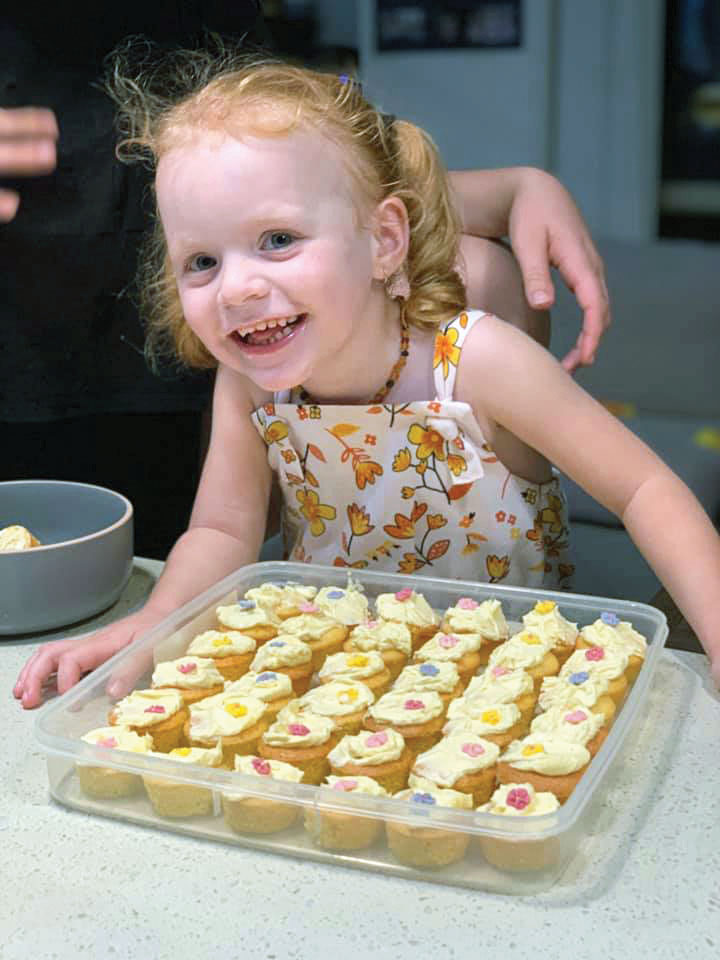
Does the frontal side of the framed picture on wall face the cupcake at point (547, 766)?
yes

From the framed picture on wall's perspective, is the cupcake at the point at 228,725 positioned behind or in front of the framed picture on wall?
in front

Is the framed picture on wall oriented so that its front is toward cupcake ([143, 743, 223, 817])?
yes

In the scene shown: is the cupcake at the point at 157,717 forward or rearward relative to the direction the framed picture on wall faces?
forward

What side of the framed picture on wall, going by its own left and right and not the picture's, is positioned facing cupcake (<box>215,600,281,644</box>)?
front

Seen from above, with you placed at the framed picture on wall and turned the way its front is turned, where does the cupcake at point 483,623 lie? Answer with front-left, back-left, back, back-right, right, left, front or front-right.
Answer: front

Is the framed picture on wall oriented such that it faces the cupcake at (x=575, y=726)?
yes

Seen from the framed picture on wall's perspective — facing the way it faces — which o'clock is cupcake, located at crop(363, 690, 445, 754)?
The cupcake is roughly at 12 o'clock from the framed picture on wall.

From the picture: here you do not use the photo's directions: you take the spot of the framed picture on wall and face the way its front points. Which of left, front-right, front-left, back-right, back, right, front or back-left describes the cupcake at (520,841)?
front

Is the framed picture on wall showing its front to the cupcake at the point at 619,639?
yes

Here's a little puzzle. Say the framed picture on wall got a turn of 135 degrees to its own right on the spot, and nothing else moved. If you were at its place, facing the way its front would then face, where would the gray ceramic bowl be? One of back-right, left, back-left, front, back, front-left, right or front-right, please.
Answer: back-left

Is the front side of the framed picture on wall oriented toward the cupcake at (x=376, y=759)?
yes

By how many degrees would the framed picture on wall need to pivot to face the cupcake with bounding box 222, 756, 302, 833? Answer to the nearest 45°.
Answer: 0° — it already faces it

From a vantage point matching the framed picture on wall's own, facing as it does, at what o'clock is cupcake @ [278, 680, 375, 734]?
The cupcake is roughly at 12 o'clock from the framed picture on wall.

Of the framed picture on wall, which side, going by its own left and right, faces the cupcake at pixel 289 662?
front

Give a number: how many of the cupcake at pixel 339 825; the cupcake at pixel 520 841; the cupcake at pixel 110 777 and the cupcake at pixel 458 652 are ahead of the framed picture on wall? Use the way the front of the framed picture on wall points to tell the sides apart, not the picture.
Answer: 4

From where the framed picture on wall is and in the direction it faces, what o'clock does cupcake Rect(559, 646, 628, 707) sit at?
The cupcake is roughly at 12 o'clock from the framed picture on wall.

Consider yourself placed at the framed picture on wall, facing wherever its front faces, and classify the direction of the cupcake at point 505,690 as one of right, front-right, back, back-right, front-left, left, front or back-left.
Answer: front

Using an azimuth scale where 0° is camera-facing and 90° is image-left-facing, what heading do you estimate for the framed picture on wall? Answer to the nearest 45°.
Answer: approximately 0°

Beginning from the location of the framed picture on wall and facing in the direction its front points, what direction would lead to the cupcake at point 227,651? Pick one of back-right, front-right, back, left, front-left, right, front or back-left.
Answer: front
